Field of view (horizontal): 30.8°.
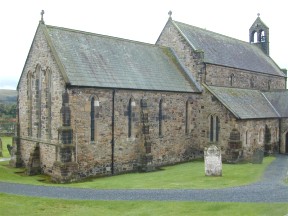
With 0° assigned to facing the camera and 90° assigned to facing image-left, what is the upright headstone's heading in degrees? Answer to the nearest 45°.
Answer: approximately 0°
